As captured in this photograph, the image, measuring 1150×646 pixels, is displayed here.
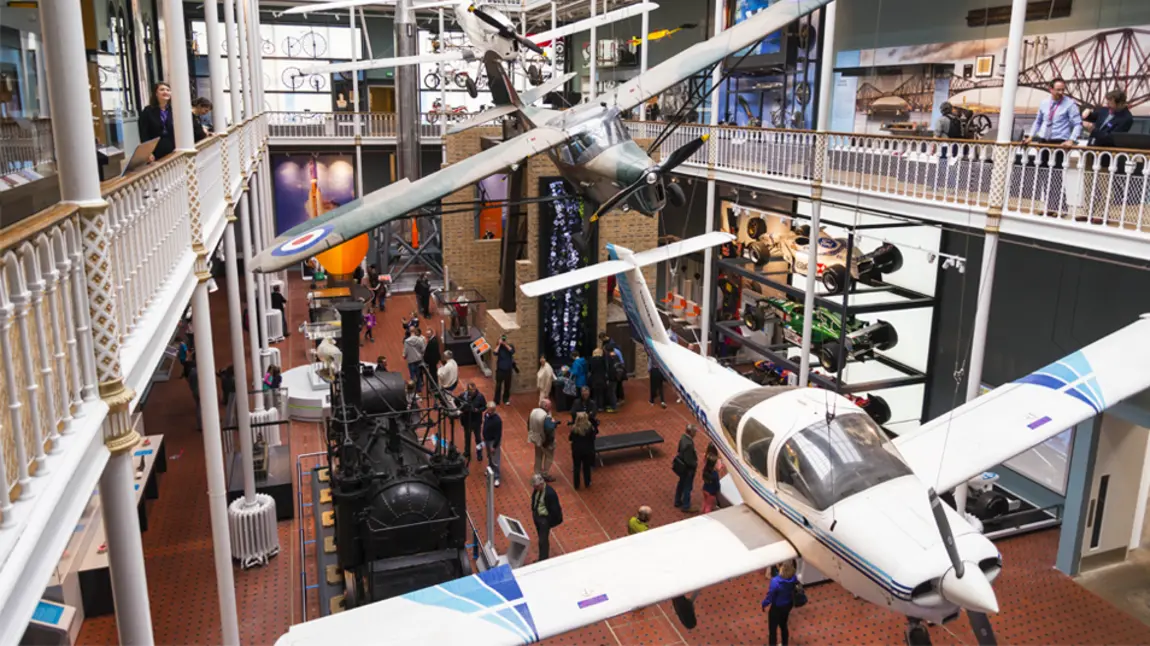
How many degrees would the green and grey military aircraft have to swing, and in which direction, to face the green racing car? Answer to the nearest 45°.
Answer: approximately 90° to its left

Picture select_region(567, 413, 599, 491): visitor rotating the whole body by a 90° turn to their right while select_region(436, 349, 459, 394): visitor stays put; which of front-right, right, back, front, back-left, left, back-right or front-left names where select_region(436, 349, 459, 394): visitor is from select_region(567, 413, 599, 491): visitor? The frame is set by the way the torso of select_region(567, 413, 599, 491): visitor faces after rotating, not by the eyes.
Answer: back-left

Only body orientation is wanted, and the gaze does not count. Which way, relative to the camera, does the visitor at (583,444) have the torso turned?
away from the camera

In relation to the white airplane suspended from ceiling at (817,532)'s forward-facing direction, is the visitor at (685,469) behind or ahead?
behind

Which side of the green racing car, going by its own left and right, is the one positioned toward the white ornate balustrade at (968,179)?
back

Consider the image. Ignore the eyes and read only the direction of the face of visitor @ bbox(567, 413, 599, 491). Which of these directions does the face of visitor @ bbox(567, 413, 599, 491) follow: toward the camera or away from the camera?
away from the camera

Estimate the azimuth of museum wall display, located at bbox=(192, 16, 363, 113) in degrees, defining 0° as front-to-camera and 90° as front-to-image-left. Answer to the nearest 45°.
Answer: approximately 0°

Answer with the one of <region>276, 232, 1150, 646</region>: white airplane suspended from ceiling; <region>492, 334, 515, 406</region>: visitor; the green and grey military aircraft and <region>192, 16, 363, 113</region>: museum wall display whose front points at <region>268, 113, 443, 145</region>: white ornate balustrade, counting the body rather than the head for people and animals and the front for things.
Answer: the museum wall display

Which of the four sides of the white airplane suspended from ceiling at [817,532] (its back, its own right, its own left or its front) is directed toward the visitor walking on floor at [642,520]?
back
